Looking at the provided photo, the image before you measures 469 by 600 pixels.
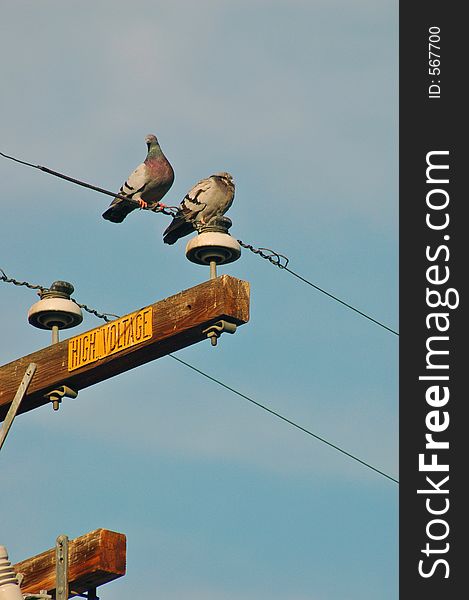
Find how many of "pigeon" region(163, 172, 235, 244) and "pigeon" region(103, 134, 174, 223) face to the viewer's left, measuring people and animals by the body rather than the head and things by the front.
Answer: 0

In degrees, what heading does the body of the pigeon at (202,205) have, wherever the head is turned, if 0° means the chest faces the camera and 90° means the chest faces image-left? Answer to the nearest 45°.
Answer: approximately 270°

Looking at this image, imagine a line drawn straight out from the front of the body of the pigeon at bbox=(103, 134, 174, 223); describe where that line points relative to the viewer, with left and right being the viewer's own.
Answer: facing the viewer and to the right of the viewer

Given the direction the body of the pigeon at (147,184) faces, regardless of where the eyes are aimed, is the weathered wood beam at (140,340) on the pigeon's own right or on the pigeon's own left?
on the pigeon's own right
